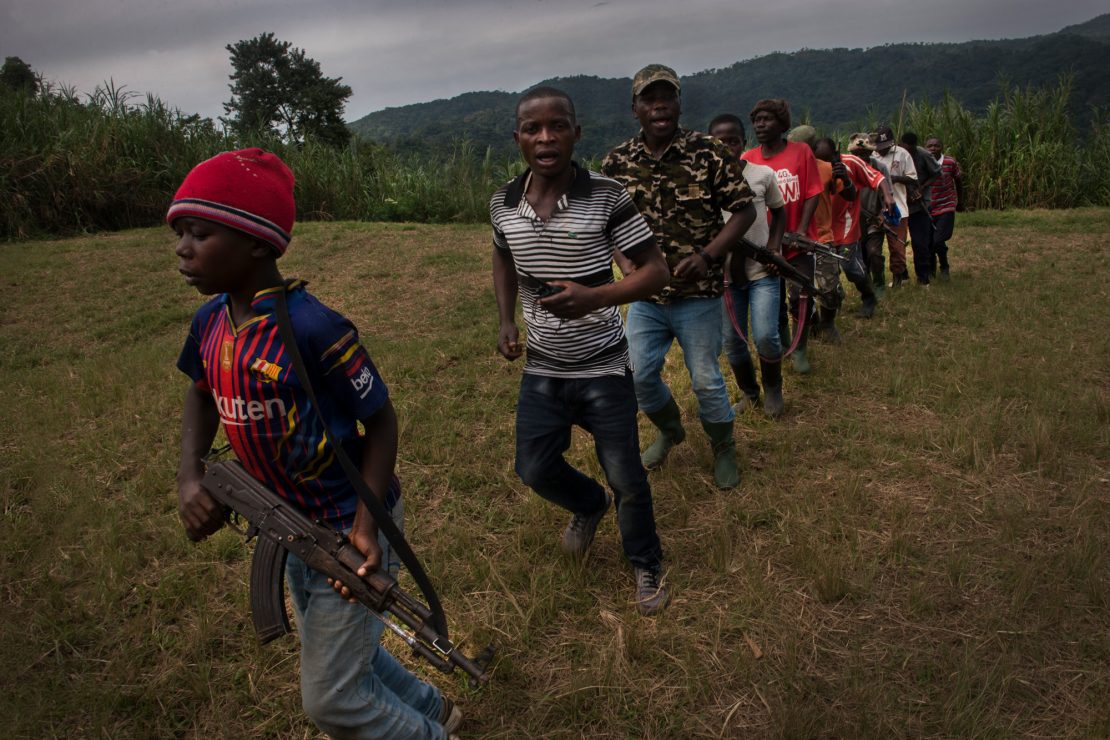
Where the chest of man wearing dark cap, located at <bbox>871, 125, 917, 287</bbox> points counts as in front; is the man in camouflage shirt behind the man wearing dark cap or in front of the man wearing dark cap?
in front

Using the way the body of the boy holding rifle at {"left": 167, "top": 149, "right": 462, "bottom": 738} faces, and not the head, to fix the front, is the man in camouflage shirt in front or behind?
behind

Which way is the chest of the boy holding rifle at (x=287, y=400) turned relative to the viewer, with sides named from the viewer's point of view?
facing the viewer and to the left of the viewer

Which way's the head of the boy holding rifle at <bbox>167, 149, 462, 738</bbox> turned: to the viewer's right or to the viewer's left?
to the viewer's left

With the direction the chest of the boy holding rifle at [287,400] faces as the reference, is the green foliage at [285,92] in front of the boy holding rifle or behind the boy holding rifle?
behind

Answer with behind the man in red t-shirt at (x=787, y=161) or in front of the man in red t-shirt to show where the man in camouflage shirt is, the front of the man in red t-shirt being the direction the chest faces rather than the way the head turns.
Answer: in front

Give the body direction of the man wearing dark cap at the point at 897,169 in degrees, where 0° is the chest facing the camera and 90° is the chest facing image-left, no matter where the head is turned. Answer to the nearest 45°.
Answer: approximately 45°

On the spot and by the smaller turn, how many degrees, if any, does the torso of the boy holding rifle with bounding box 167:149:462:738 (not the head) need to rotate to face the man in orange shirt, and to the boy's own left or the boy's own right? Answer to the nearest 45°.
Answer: approximately 180°

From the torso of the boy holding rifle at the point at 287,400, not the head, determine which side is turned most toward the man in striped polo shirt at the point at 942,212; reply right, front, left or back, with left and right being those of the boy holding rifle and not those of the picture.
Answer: back

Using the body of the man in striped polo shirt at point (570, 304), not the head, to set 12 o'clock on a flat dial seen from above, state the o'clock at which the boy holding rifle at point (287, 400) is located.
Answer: The boy holding rifle is roughly at 1 o'clock from the man in striped polo shirt.
